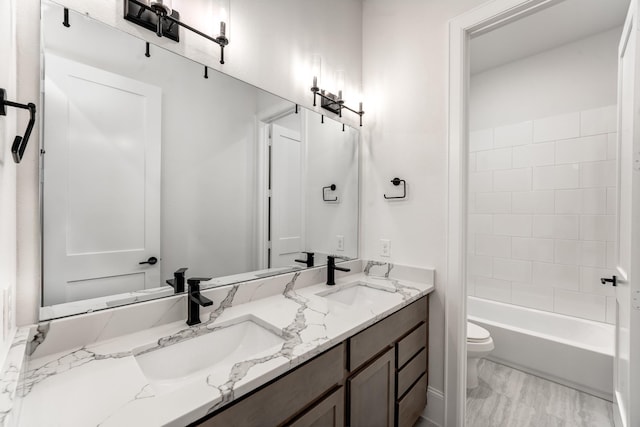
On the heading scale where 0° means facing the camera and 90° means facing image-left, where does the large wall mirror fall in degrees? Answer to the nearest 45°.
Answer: approximately 315°

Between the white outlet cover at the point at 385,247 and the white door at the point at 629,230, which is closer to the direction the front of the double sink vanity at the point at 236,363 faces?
the white door

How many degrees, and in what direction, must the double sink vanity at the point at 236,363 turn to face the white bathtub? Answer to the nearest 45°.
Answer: approximately 45° to its left

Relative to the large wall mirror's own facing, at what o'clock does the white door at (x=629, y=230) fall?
The white door is roughly at 11 o'clock from the large wall mirror.
